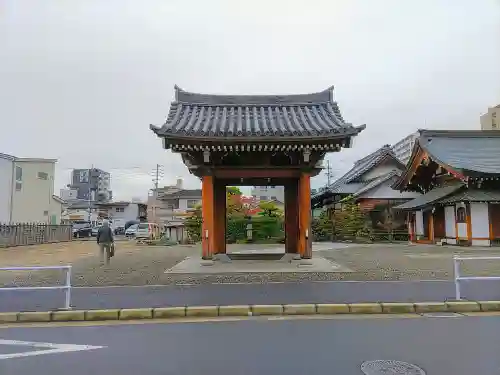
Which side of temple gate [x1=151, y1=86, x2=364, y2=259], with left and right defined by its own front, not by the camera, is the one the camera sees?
front

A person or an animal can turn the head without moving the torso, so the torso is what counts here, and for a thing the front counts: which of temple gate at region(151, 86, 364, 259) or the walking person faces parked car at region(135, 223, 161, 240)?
the walking person

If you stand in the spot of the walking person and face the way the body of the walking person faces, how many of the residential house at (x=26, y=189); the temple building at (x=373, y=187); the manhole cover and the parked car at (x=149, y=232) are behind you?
1

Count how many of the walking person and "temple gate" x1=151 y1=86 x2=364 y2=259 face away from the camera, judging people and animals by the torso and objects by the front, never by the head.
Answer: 1

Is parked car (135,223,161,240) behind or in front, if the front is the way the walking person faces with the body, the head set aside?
in front

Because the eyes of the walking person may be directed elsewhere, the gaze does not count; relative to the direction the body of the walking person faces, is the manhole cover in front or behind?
behind

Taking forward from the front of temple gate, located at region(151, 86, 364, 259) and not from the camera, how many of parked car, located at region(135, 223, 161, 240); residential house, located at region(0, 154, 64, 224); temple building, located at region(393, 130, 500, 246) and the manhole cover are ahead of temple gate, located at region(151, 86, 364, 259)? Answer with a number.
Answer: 1

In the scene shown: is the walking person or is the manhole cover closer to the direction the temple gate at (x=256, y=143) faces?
the manhole cover

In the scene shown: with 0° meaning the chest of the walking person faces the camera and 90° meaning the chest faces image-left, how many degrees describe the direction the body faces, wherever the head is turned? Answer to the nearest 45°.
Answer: approximately 180°

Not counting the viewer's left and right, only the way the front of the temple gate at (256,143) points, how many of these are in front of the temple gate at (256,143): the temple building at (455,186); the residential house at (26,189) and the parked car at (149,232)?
0

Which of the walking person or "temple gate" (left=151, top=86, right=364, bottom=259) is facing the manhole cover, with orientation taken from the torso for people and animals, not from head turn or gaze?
the temple gate

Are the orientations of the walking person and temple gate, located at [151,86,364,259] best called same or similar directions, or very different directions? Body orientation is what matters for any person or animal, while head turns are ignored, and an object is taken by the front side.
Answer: very different directions

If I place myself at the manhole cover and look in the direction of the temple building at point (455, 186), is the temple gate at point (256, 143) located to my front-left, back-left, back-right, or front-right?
front-left

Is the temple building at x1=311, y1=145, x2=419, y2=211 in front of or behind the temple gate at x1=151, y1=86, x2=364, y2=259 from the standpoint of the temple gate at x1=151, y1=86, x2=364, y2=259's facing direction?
behind
